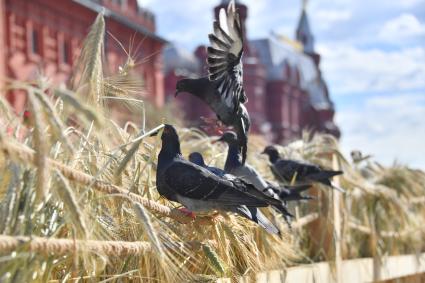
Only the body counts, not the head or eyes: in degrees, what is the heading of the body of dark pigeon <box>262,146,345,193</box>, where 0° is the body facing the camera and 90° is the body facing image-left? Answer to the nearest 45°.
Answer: approximately 90°

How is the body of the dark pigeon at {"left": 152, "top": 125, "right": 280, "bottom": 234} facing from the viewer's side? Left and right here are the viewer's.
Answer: facing to the left of the viewer

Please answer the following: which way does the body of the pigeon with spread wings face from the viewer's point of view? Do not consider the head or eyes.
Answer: to the viewer's left

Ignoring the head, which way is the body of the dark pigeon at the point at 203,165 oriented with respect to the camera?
to the viewer's left
